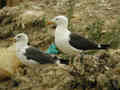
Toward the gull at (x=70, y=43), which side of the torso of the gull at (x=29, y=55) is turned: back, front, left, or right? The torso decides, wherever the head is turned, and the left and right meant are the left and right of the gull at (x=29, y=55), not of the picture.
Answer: back

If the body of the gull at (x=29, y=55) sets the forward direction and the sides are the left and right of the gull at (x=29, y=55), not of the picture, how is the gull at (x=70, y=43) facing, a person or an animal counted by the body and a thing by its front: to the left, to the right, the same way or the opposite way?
the same way

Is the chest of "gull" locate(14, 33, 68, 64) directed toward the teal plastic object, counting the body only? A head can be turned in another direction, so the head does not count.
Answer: no

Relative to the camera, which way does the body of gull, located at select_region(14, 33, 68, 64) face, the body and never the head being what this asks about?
to the viewer's left

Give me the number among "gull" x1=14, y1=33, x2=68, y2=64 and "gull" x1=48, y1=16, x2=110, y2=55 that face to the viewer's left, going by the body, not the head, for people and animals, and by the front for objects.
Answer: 2

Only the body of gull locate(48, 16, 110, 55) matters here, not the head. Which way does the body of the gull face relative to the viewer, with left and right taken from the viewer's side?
facing to the left of the viewer
